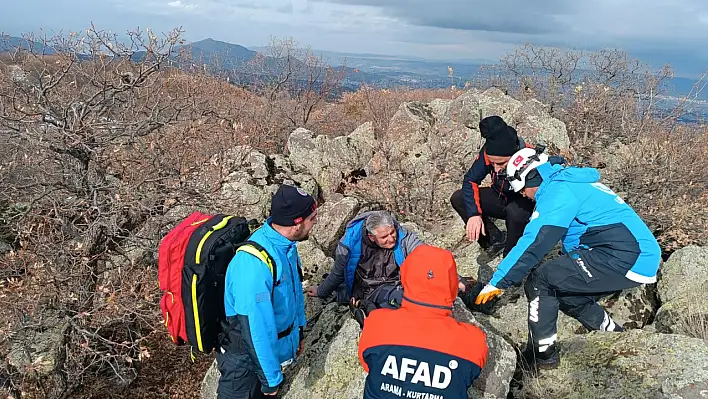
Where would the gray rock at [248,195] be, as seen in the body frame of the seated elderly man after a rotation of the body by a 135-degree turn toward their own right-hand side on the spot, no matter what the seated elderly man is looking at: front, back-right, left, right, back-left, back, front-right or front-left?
front-right

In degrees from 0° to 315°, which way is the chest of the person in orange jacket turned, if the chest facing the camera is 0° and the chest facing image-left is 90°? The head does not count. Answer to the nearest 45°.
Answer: approximately 180°

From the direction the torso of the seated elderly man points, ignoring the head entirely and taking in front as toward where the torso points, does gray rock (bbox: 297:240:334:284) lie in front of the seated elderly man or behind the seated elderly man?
behind

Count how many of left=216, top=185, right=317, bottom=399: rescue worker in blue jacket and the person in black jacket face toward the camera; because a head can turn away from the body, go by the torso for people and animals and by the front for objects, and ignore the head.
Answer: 1

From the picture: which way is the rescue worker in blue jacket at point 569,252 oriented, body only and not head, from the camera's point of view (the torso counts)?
to the viewer's left

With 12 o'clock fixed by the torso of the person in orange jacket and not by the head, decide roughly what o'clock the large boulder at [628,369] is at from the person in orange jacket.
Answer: The large boulder is roughly at 2 o'clock from the person in orange jacket.

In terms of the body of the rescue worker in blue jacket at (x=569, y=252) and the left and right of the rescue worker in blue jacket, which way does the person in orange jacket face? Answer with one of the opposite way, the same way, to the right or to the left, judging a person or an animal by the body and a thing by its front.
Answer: to the right

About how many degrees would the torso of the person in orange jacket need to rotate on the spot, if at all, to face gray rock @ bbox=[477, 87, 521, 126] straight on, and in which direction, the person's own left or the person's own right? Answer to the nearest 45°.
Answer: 0° — they already face it

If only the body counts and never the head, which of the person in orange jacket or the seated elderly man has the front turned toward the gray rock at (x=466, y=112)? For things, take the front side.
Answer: the person in orange jacket

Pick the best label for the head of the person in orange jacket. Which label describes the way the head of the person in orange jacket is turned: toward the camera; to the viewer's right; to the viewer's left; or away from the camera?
away from the camera

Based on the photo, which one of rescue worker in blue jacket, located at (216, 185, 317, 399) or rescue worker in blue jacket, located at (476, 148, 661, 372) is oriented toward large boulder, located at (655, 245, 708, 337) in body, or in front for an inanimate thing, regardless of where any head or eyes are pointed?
rescue worker in blue jacket, located at (216, 185, 317, 399)

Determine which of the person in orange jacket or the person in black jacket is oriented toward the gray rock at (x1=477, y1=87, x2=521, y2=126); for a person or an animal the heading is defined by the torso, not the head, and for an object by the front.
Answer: the person in orange jacket

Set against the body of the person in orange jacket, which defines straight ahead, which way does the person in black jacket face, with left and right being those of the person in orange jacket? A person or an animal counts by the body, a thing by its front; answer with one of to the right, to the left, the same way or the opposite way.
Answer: the opposite way

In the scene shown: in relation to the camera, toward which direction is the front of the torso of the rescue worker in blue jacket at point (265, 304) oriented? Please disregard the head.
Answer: to the viewer's right

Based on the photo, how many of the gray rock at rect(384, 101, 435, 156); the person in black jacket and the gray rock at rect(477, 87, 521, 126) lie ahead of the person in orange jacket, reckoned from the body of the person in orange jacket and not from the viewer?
3

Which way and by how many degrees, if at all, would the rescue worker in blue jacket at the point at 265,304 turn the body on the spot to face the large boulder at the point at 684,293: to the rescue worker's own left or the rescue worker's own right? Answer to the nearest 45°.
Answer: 0° — they already face it
